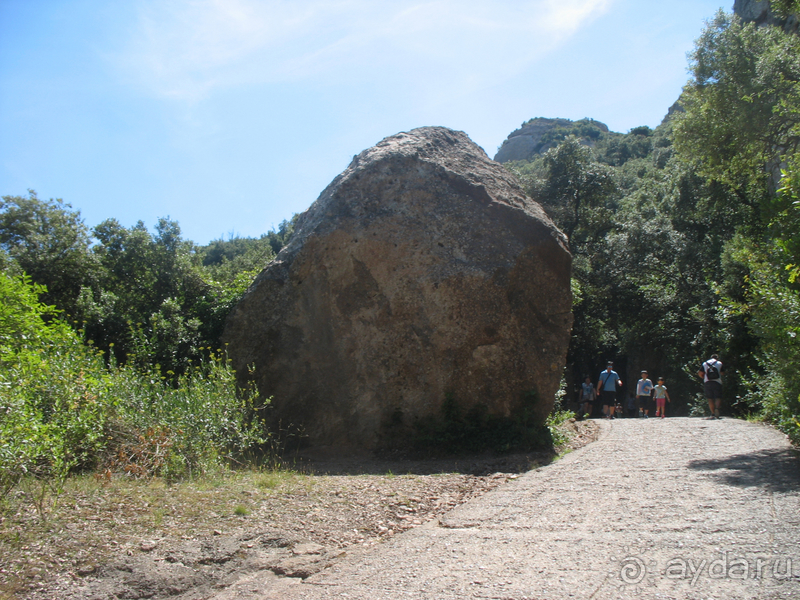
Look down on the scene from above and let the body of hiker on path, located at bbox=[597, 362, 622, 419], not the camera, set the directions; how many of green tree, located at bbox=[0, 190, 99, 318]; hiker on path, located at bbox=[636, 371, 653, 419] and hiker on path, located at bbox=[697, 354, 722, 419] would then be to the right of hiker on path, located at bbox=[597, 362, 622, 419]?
1

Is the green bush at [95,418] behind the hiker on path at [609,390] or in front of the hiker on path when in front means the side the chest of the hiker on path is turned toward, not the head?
in front

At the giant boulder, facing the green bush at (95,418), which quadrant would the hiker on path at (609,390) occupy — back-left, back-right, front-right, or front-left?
back-right

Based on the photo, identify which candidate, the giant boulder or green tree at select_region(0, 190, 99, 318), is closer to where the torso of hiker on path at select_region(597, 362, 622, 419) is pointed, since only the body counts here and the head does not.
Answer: the giant boulder

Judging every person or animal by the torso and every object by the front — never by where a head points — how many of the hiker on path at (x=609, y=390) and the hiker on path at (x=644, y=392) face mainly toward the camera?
2

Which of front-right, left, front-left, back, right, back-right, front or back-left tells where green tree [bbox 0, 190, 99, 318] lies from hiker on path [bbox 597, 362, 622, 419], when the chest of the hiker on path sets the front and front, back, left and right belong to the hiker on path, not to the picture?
right

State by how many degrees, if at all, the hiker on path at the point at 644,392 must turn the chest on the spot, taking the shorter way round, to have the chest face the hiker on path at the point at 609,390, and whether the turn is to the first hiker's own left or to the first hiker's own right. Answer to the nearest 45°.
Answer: approximately 45° to the first hiker's own right

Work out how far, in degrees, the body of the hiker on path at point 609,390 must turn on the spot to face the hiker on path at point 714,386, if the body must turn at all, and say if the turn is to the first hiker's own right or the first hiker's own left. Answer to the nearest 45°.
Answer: approximately 45° to the first hiker's own left

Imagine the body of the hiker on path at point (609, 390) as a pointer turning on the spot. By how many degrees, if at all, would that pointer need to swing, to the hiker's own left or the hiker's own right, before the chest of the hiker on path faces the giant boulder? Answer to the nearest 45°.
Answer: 0° — they already face it

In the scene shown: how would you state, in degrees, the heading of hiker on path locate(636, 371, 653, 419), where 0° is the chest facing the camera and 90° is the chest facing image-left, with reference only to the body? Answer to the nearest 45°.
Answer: approximately 0°
